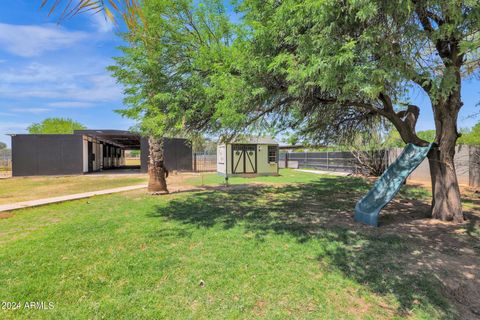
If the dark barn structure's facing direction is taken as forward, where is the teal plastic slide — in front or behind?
in front

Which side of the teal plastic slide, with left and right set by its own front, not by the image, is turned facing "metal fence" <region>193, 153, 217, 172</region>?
right

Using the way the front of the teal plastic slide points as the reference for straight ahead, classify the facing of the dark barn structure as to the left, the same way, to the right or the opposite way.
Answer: to the left

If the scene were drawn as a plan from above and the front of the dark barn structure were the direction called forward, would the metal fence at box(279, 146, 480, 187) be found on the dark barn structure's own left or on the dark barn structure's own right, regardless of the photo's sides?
on the dark barn structure's own left

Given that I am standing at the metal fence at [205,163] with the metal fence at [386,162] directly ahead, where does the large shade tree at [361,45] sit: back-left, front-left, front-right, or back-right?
front-right

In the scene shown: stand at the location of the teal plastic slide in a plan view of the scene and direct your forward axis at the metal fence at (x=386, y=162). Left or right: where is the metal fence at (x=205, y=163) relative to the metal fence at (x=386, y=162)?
left

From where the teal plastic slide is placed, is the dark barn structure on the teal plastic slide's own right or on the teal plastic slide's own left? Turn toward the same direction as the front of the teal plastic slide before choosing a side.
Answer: on the teal plastic slide's own right

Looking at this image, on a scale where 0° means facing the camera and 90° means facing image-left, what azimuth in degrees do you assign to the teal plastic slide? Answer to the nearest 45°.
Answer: approximately 45°

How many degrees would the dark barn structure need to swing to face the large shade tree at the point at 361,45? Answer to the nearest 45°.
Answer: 0° — it already faces it

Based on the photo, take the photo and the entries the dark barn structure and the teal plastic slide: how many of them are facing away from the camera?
0

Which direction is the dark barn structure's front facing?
toward the camera

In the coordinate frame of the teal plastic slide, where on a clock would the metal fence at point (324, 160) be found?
The metal fence is roughly at 4 o'clock from the teal plastic slide.
